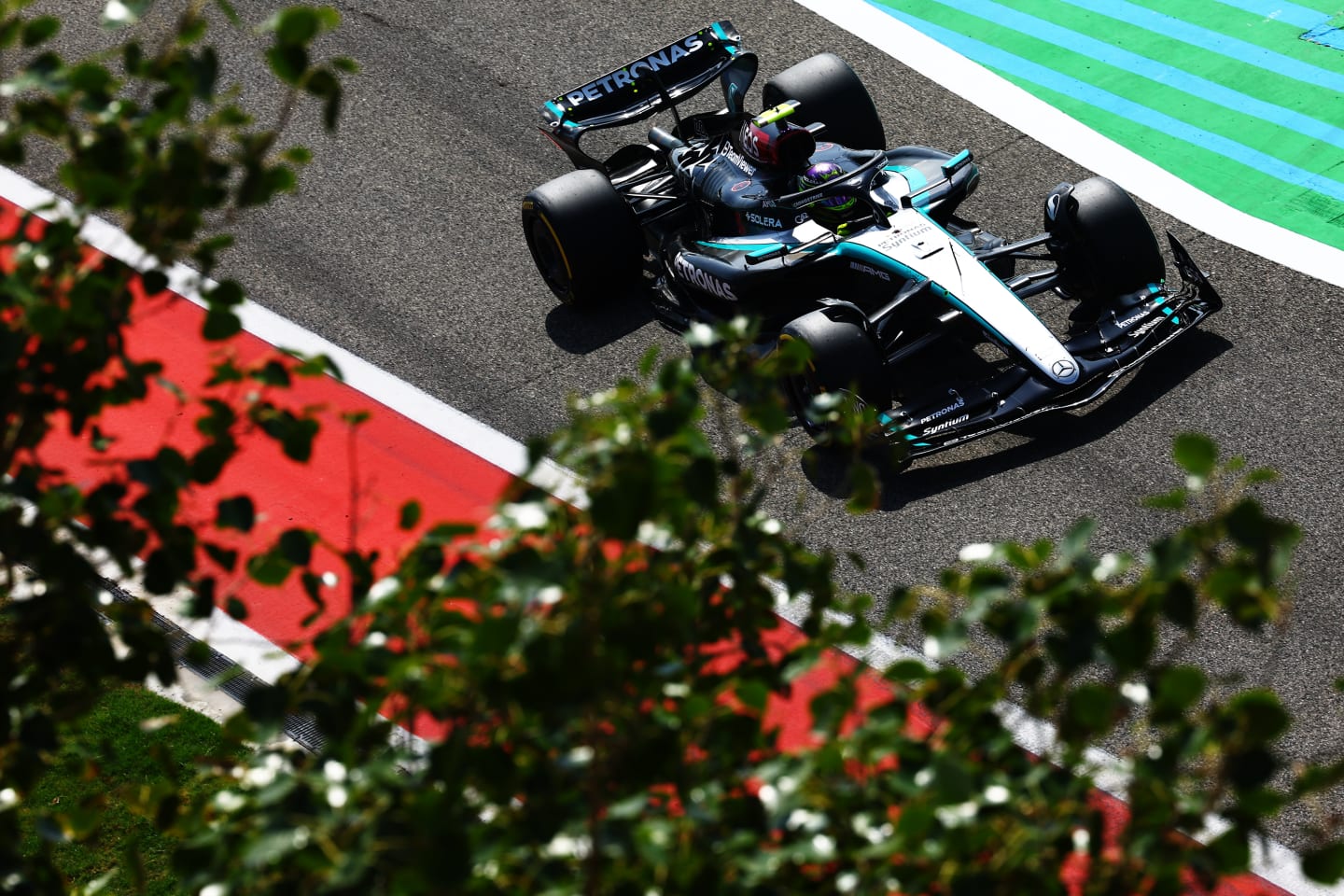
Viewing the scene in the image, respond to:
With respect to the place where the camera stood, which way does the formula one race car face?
facing the viewer and to the right of the viewer
